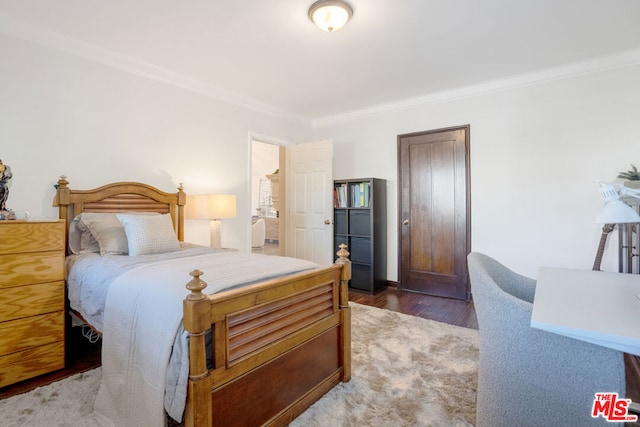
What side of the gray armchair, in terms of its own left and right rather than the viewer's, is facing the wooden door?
left

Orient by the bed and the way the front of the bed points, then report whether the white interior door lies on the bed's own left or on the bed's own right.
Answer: on the bed's own left

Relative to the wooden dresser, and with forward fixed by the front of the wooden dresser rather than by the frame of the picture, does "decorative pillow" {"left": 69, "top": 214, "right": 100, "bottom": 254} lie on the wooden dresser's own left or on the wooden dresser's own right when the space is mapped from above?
on the wooden dresser's own left

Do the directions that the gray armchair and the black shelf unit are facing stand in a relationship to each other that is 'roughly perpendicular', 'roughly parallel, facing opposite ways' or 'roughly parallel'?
roughly perpendicular

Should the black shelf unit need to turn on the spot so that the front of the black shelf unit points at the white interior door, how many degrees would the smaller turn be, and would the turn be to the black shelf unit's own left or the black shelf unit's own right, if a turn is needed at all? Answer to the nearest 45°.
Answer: approximately 45° to the black shelf unit's own right

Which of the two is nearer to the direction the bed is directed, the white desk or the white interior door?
the white desk

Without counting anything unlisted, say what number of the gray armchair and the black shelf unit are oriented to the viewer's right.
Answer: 1

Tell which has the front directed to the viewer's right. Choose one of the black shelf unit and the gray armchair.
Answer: the gray armchair

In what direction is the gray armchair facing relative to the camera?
to the viewer's right
